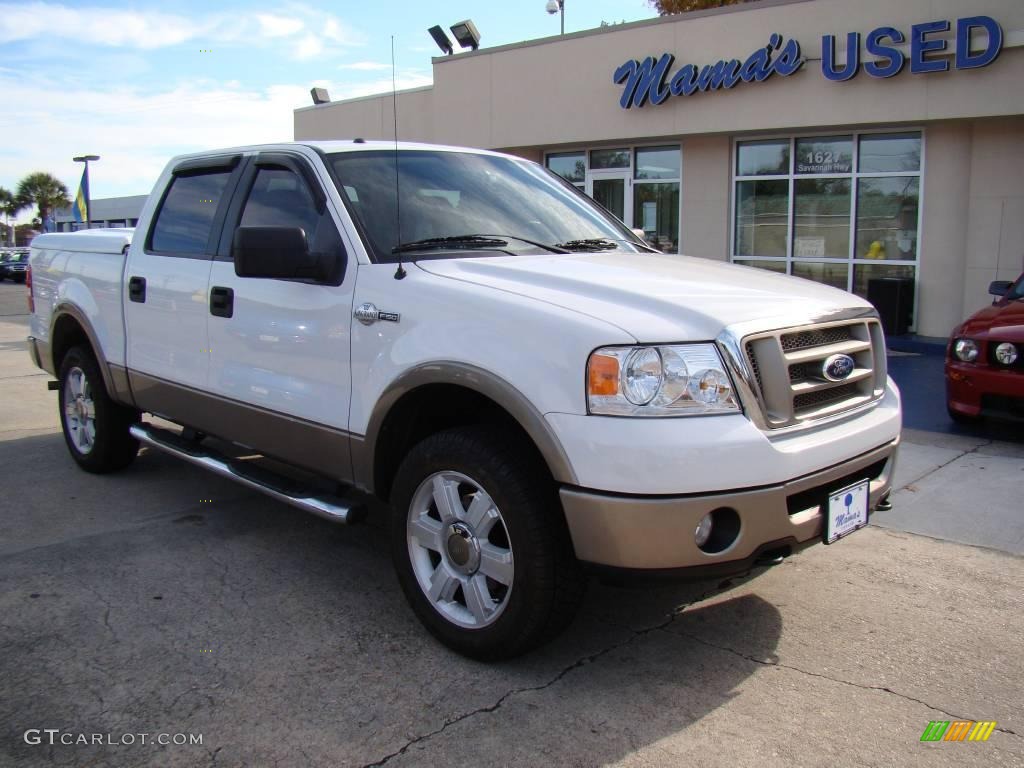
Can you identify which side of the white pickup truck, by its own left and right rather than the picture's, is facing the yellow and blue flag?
back

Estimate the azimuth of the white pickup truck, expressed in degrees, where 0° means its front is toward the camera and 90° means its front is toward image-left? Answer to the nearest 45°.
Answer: approximately 315°

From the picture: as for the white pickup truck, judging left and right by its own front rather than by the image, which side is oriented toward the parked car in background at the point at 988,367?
left

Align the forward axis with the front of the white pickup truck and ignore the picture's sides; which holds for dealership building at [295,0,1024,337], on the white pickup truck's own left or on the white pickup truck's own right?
on the white pickup truck's own left

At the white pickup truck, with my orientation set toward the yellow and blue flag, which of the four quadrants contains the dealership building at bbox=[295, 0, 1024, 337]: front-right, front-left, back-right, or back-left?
front-right

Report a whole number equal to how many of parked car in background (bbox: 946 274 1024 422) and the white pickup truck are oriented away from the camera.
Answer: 0

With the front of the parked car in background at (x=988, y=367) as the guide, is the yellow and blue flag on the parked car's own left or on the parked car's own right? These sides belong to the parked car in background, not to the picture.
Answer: on the parked car's own right

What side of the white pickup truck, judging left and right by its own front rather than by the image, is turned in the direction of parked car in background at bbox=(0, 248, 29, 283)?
back

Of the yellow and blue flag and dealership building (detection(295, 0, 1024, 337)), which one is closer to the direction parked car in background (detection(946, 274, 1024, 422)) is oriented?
the yellow and blue flag
